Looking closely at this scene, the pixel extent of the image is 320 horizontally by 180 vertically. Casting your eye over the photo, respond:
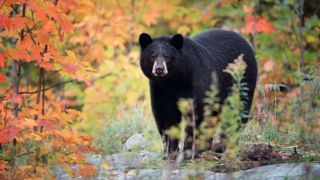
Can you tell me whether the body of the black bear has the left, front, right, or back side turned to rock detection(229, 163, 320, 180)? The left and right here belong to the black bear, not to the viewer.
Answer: left

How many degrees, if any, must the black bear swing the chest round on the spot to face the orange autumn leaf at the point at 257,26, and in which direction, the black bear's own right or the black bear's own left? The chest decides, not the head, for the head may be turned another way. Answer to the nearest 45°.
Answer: approximately 135° to the black bear's own right

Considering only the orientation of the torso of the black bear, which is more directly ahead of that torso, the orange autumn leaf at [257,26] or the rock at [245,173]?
the rock

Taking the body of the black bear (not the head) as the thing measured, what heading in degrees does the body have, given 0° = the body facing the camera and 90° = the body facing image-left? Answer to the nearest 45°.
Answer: approximately 45°

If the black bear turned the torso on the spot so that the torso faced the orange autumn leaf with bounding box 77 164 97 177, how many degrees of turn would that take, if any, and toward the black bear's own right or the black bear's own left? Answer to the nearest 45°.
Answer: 0° — it already faces it
